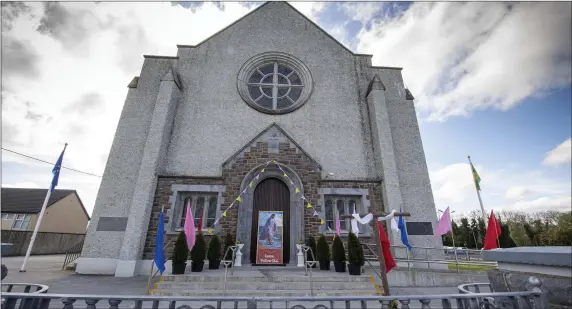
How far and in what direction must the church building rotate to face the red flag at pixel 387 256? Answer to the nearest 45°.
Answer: approximately 45° to its left

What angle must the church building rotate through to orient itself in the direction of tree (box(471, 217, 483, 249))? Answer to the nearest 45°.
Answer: approximately 135° to its left

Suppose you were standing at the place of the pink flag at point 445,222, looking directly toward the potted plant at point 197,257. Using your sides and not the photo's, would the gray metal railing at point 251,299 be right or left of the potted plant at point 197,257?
left

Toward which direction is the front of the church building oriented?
toward the camera

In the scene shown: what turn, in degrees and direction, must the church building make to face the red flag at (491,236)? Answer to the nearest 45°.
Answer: approximately 90° to its left

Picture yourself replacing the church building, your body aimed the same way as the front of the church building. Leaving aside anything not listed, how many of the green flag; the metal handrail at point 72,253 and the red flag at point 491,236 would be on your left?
2

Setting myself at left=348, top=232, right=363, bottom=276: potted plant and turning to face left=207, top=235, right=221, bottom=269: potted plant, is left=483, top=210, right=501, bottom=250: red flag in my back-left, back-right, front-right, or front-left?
back-right

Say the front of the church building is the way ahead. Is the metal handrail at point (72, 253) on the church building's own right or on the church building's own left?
on the church building's own right

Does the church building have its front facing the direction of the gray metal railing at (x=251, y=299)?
yes

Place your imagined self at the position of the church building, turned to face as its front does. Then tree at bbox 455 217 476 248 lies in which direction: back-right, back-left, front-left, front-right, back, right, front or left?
back-left

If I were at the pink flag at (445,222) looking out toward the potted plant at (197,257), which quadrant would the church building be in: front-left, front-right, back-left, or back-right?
front-right
